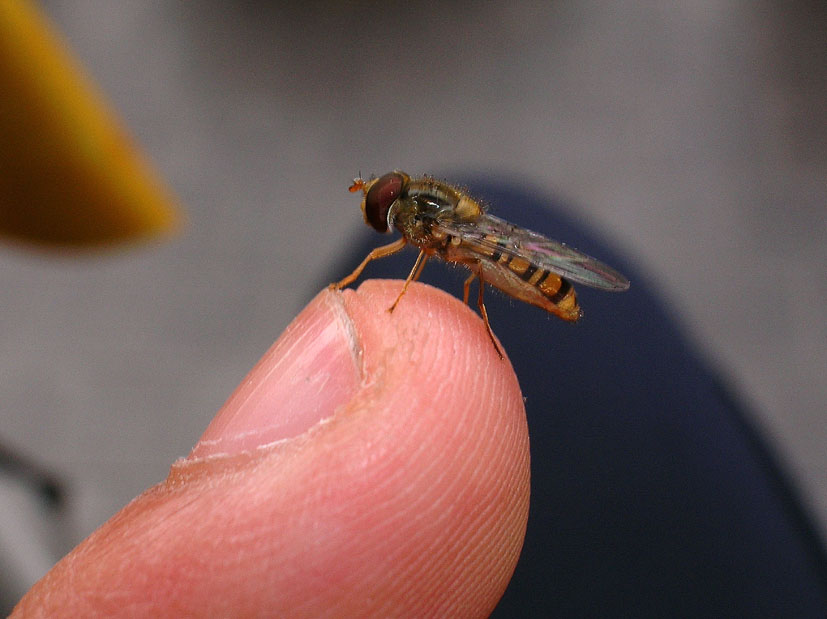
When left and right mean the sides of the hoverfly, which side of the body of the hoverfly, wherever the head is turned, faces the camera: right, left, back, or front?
left
